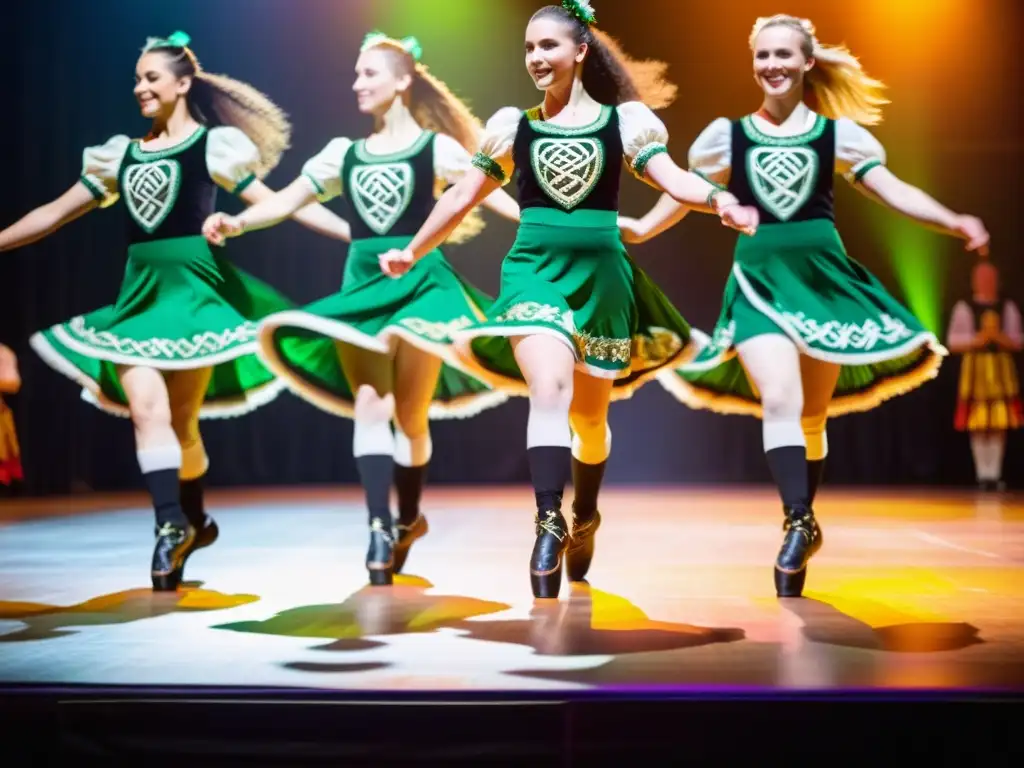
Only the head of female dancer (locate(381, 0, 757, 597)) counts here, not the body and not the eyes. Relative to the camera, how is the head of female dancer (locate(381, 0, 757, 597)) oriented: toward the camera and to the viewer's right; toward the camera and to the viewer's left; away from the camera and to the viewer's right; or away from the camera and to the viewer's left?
toward the camera and to the viewer's left

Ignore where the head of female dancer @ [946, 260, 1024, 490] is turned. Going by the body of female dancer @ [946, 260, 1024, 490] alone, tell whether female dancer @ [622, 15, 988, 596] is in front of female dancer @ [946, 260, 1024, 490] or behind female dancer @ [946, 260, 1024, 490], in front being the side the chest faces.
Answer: in front

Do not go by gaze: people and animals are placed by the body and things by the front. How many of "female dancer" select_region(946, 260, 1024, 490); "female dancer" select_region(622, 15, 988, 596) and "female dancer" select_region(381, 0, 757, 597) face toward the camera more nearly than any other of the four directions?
3

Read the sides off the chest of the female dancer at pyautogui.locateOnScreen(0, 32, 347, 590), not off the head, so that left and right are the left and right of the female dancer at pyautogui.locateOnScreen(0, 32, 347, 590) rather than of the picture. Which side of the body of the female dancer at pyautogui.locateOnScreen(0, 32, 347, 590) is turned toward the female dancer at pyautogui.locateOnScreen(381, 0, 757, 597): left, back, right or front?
left

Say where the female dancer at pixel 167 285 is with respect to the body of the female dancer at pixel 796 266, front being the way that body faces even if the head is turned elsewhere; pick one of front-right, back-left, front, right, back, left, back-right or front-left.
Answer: right

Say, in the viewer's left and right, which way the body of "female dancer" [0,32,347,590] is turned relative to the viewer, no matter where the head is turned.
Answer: facing the viewer and to the left of the viewer

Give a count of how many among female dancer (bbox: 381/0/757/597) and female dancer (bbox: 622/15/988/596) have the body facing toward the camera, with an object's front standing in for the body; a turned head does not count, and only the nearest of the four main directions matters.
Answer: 2

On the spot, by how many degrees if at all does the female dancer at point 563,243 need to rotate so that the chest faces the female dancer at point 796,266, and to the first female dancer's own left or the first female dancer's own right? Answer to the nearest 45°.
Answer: approximately 135° to the first female dancer's own left

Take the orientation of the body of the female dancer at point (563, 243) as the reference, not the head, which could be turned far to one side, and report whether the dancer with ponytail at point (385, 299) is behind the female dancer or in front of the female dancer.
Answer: behind
